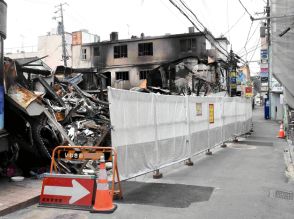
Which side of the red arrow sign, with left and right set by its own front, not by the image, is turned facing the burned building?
back

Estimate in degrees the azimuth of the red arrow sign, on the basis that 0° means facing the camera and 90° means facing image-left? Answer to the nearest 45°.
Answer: approximately 0°

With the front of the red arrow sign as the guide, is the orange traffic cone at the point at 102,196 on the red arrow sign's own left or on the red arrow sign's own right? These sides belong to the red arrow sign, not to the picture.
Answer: on the red arrow sign's own left

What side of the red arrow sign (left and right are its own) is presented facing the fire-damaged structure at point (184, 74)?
back

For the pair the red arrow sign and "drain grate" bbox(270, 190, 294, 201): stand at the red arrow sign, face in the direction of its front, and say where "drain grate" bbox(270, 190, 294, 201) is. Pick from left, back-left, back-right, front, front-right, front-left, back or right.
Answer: left
